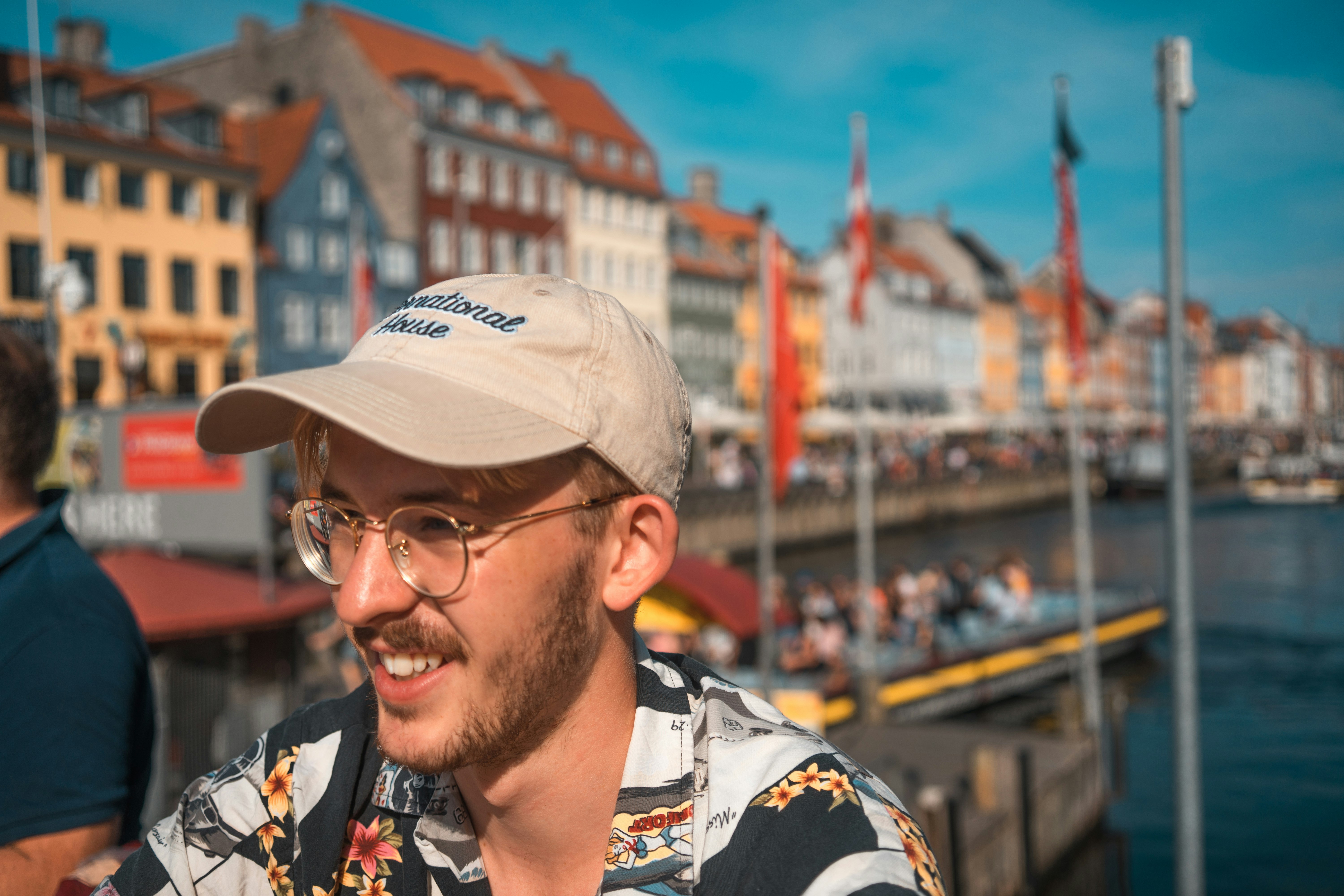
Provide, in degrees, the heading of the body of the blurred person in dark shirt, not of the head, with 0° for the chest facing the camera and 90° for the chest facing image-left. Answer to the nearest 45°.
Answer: approximately 90°

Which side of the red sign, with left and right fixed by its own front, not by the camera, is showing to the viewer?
front

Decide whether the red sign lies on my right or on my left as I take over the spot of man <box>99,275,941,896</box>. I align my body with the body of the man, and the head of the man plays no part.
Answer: on my right

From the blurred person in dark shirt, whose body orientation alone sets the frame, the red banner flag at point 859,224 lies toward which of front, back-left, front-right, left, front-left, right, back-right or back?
back-right

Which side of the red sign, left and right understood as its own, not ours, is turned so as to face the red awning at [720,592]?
left

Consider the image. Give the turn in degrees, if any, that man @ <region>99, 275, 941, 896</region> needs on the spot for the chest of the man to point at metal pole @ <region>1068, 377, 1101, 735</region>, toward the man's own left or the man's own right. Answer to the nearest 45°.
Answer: approximately 180°

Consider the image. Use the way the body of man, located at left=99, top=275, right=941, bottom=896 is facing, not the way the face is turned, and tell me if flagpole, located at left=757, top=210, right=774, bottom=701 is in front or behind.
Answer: behind

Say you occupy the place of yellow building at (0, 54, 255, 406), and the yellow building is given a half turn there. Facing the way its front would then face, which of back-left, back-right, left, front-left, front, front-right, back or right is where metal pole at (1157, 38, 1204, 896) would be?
back-left

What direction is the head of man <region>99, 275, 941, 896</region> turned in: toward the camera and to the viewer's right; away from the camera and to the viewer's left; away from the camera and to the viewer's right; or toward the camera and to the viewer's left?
toward the camera and to the viewer's left

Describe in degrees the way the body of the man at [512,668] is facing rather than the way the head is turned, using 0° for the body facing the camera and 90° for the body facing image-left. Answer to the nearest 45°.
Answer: approximately 45°

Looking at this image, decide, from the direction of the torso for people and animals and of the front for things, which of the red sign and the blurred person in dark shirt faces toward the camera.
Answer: the red sign

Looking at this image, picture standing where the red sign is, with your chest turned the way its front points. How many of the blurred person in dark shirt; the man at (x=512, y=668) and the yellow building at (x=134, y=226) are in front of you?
2

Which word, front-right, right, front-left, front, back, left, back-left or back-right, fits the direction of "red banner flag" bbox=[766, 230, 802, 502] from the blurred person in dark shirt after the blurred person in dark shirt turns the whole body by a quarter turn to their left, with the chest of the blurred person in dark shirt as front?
back-left

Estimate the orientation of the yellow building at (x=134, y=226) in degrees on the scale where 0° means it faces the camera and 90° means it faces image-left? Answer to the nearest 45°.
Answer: approximately 315°

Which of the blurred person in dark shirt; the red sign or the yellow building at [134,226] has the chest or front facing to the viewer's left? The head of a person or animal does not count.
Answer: the blurred person in dark shirt

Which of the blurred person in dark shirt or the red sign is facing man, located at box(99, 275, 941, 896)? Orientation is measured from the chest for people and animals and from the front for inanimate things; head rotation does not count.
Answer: the red sign
